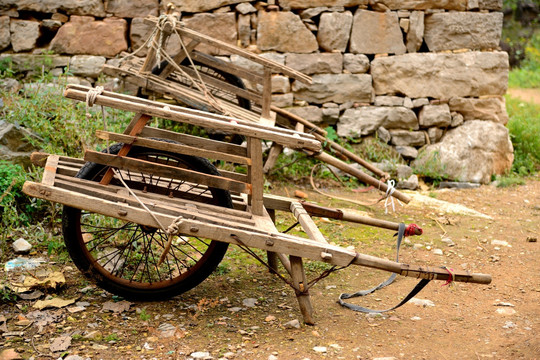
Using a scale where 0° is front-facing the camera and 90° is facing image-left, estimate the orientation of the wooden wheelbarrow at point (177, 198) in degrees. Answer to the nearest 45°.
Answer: approximately 90°

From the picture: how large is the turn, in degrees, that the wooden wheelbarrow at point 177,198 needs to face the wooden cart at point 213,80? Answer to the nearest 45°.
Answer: approximately 90° to its right

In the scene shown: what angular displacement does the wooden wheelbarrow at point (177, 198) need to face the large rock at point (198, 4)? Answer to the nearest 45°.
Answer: approximately 90° to its right

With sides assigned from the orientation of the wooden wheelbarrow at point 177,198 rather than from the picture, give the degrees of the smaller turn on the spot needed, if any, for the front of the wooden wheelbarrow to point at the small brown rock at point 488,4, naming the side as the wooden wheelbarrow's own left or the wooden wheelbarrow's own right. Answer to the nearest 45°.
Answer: approximately 135° to the wooden wheelbarrow's own right

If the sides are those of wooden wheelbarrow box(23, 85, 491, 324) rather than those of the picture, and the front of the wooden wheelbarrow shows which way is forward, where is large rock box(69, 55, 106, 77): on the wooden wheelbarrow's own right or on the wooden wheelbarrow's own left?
on the wooden wheelbarrow's own right
